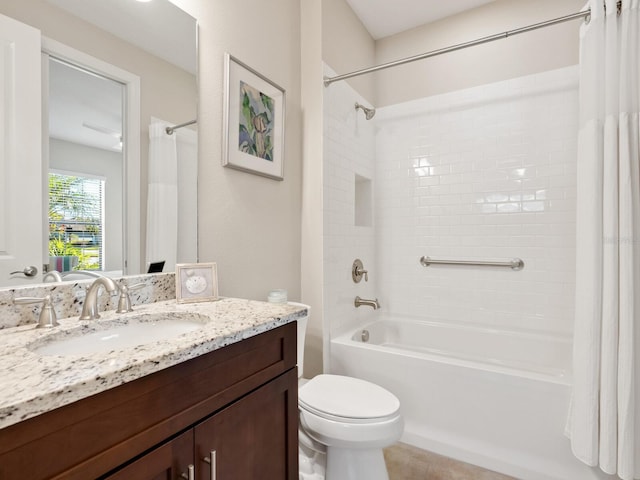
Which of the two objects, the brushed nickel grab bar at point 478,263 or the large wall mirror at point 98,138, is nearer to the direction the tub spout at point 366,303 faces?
the brushed nickel grab bar

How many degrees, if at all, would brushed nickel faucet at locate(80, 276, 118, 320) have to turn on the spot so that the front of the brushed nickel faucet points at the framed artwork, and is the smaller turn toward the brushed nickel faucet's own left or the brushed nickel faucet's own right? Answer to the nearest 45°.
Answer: approximately 90° to the brushed nickel faucet's own left

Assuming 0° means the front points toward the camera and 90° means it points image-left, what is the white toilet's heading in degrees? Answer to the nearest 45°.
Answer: approximately 315°

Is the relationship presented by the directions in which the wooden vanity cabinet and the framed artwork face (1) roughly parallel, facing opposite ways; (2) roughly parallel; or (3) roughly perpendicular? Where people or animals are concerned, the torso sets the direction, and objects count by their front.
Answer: roughly parallel

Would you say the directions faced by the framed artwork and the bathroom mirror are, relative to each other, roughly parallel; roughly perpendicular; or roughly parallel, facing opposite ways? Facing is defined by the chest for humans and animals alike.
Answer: roughly parallel

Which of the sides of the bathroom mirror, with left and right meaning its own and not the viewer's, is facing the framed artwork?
left

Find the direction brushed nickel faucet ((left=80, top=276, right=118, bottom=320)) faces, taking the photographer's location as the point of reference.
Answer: facing the viewer and to the right of the viewer

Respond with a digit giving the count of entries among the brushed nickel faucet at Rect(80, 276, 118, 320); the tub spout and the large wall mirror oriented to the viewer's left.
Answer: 0

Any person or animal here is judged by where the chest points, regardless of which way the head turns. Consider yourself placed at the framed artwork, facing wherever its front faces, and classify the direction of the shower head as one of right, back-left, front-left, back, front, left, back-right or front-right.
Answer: left
